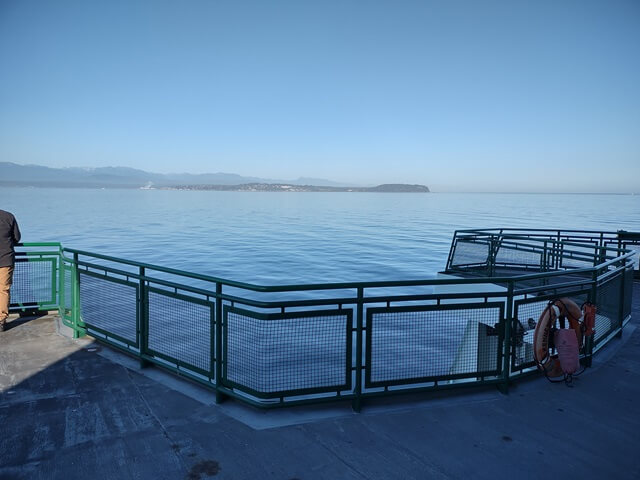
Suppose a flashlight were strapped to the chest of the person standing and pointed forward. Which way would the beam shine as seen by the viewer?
away from the camera

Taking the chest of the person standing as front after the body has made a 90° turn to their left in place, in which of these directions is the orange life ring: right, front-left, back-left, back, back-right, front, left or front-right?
back-left
